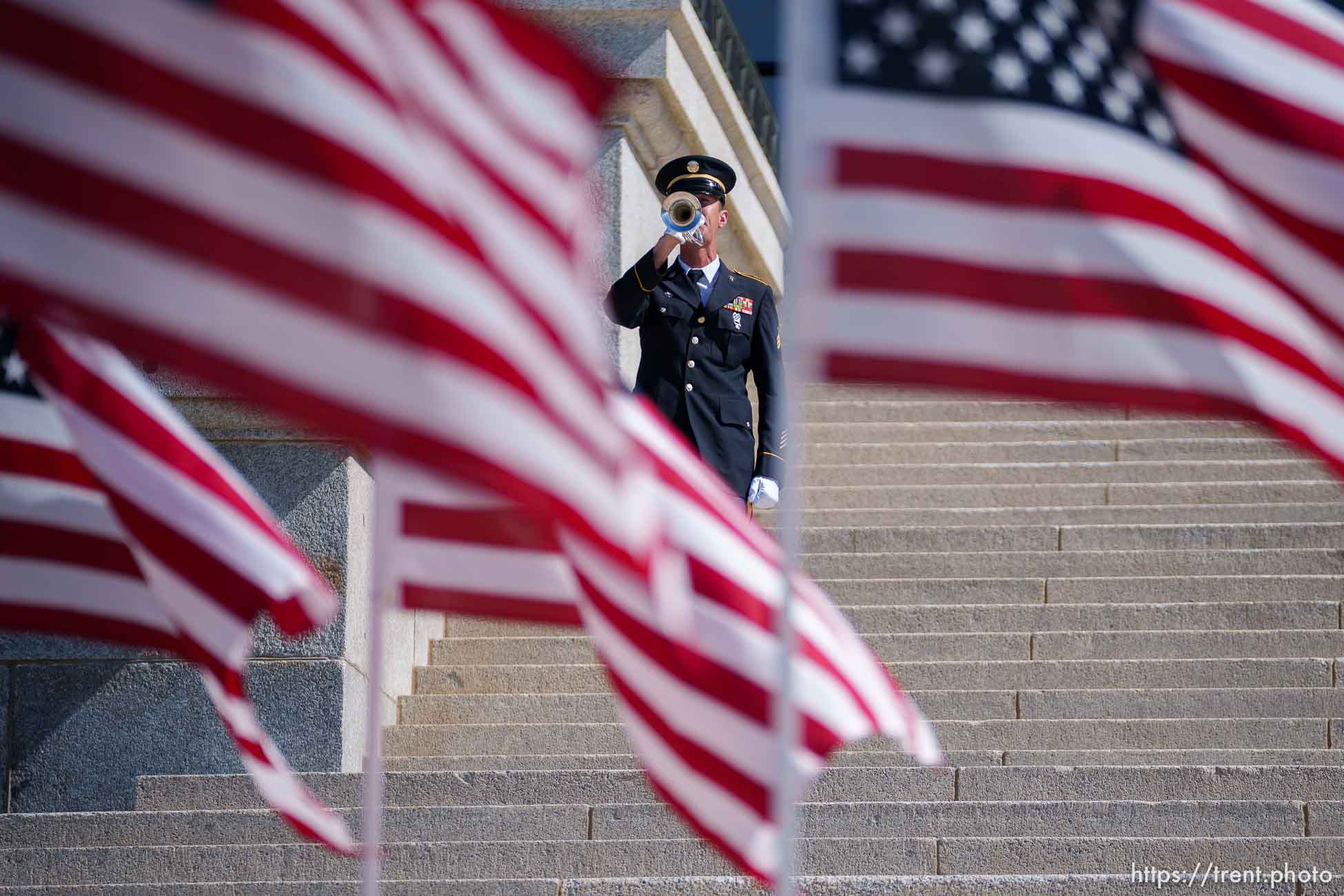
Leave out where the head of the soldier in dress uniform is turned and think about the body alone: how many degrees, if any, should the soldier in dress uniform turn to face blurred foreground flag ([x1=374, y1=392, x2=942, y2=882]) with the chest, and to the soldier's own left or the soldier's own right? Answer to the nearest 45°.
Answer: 0° — they already face it

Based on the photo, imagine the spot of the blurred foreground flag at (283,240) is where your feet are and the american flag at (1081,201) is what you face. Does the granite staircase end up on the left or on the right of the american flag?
left

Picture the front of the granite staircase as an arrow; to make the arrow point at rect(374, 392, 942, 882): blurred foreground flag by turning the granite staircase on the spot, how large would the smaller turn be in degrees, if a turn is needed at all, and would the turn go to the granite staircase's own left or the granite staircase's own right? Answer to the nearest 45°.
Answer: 0° — it already faces it

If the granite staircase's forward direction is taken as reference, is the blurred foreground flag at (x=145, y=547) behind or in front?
in front

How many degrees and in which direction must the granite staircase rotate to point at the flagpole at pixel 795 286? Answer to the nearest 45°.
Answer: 0° — it already faces it

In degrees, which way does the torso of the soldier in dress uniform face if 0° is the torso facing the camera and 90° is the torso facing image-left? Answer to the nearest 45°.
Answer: approximately 0°

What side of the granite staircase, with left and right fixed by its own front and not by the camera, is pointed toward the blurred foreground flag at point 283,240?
front

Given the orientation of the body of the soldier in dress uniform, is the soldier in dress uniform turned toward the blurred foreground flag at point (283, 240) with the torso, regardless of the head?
yes
